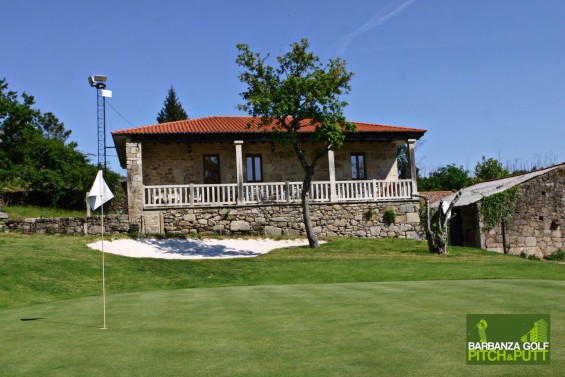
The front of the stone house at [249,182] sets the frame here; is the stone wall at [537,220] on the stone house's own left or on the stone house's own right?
on the stone house's own left

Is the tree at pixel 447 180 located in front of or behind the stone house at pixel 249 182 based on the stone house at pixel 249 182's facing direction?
behind

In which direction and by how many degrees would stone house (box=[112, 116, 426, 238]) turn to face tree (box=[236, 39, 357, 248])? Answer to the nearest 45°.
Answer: approximately 45° to its left

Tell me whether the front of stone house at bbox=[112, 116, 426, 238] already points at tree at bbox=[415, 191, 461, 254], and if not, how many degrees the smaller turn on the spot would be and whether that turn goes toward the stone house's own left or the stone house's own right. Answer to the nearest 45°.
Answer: approximately 45° to the stone house's own left

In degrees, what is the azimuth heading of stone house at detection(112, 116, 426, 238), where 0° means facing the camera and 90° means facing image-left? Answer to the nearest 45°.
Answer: approximately 0°

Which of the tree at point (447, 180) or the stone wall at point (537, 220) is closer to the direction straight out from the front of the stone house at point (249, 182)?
the stone wall
